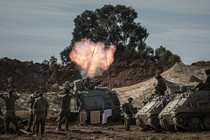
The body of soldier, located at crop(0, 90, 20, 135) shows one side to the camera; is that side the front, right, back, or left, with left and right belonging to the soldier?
back

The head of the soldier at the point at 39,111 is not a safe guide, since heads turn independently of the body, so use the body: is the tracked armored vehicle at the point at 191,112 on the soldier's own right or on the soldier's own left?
on the soldier's own right

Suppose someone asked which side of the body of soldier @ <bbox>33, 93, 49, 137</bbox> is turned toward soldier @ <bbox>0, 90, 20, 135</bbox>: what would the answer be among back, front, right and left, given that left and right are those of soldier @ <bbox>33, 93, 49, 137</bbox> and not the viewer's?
left

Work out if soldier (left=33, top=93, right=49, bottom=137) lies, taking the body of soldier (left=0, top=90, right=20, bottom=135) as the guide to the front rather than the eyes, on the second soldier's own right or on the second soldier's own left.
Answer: on the second soldier's own right

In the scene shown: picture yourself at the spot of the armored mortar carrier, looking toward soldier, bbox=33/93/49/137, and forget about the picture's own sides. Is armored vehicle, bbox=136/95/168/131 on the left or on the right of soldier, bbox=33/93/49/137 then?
left

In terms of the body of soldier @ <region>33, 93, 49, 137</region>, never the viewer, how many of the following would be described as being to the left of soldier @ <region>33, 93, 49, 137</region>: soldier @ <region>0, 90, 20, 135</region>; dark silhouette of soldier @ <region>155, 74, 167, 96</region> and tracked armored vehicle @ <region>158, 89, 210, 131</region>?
1

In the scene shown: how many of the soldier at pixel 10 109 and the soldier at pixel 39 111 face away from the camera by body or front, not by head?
2

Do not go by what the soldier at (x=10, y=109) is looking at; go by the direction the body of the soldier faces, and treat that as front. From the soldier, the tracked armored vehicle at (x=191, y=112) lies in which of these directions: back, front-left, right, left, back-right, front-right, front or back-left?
right

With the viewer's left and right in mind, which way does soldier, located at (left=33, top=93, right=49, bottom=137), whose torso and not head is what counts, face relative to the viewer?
facing away from the viewer
